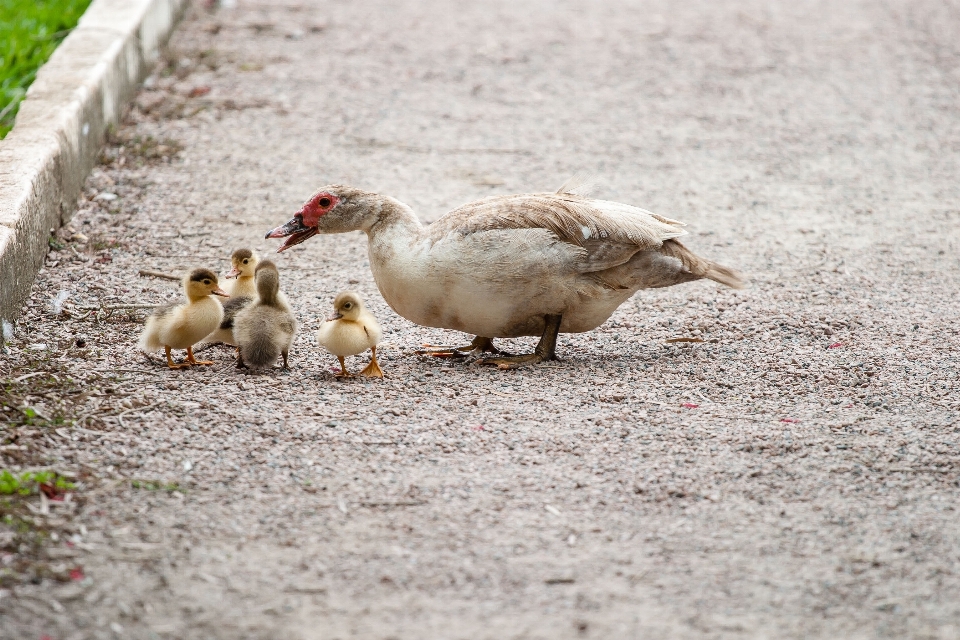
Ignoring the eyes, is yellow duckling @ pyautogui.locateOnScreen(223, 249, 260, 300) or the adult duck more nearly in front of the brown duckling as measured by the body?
the yellow duckling

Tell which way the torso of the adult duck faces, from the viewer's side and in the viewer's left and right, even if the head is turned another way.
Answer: facing to the left of the viewer

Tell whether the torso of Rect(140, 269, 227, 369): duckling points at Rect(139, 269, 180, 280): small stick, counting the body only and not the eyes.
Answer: no

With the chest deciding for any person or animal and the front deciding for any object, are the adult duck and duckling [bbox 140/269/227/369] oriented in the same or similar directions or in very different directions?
very different directions

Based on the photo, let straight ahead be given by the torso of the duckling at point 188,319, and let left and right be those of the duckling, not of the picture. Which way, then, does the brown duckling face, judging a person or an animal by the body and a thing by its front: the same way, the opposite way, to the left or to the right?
to the left

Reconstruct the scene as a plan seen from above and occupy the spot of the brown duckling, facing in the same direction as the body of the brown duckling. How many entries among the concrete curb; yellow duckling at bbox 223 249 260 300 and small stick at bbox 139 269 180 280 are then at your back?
0

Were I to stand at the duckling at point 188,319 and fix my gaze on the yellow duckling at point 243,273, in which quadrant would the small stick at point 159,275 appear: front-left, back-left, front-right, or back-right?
front-left

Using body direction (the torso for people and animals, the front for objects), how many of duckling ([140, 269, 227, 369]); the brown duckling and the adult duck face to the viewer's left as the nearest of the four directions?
1

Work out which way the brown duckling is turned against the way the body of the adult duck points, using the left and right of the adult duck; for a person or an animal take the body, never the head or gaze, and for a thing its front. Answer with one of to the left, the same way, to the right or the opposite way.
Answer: to the right

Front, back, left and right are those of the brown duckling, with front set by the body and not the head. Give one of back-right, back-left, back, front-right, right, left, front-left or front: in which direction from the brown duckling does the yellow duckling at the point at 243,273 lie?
front

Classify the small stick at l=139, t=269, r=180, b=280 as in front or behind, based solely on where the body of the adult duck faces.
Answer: in front

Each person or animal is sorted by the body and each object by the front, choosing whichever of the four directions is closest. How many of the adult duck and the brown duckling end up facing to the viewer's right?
0

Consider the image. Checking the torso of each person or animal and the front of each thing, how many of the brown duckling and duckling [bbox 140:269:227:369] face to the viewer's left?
0

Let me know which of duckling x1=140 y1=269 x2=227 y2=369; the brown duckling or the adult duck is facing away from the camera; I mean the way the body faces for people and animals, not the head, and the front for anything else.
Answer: the brown duckling

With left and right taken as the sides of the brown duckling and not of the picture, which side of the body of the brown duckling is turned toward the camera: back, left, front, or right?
back

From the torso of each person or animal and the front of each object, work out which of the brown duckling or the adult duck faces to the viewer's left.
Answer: the adult duck

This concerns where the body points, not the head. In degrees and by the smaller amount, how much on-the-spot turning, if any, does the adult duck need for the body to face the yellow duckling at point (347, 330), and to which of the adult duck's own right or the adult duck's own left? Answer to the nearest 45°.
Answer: approximately 45° to the adult duck's own left

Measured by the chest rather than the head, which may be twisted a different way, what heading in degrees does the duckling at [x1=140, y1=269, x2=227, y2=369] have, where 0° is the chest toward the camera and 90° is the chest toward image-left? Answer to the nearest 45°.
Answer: approximately 270°
